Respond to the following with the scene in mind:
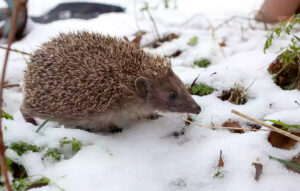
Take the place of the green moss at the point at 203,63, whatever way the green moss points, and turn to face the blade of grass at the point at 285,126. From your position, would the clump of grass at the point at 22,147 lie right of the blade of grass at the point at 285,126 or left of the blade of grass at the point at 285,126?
right

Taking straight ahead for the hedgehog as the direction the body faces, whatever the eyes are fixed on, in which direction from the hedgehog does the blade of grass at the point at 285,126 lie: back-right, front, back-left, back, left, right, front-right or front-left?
front-right

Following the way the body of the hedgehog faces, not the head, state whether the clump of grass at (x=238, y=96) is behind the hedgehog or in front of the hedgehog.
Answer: in front

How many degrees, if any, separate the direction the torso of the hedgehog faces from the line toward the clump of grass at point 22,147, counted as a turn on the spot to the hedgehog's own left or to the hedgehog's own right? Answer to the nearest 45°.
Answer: approximately 135° to the hedgehog's own right

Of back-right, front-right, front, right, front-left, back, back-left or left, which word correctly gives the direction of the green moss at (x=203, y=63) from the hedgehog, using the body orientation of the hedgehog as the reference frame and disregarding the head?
front-left

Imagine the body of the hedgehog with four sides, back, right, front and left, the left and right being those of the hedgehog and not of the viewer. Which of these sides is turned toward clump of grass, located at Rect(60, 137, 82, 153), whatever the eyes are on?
right

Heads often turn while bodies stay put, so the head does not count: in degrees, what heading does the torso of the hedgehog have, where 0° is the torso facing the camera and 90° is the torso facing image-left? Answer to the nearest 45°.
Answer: approximately 270°

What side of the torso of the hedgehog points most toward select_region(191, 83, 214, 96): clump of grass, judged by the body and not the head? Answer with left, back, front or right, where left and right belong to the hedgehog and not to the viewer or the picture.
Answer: front

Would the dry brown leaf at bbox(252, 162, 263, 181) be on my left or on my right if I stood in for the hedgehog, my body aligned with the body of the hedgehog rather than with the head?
on my right
